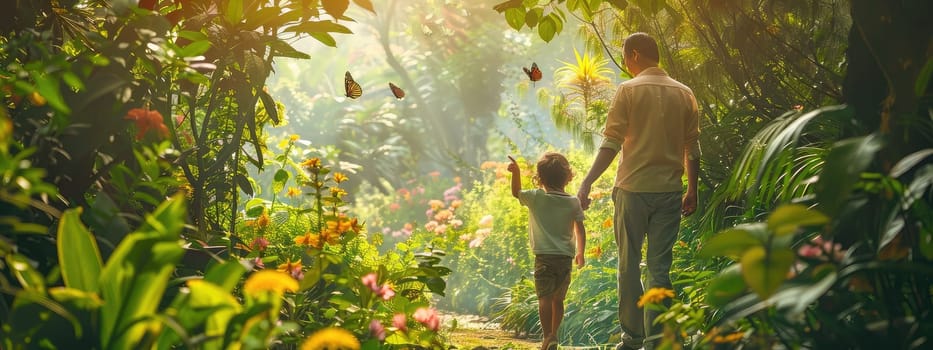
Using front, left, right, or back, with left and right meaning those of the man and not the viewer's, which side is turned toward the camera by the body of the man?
back

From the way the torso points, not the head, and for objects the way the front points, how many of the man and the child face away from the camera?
2

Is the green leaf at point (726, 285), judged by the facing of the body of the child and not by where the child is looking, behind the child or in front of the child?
behind

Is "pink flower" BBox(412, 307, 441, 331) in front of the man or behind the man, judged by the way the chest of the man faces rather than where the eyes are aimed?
behind

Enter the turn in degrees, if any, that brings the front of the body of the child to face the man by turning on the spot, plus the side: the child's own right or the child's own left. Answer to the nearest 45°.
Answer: approximately 135° to the child's own right

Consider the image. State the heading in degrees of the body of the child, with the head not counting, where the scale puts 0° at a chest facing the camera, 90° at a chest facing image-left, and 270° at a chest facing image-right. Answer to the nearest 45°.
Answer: approximately 180°

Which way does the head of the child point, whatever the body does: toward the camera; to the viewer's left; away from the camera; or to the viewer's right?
away from the camera

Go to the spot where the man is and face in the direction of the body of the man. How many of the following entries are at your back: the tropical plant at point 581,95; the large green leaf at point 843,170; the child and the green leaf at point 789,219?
2

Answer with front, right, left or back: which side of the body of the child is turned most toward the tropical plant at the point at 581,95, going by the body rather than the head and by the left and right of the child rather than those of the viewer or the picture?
front
